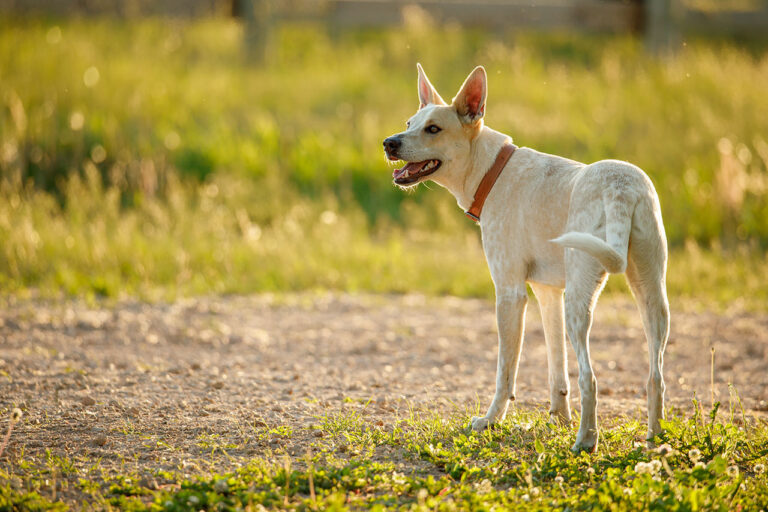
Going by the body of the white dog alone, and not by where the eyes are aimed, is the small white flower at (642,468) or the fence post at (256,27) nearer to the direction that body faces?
the fence post

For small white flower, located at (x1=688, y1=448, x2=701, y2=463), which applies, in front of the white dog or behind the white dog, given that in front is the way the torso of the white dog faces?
behind

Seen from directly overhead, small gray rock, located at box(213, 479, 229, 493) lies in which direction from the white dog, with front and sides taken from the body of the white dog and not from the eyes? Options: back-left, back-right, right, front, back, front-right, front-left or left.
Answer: left

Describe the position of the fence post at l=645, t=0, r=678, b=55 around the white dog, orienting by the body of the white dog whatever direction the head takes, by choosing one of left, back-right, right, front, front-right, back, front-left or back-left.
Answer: front-right

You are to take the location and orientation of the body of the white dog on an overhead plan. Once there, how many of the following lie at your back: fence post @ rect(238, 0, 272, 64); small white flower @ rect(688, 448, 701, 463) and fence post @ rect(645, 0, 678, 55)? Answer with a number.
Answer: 1

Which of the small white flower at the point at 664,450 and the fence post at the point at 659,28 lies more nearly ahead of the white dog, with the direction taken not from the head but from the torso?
the fence post

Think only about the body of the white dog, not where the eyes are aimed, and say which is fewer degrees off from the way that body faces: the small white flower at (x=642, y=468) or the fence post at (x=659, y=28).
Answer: the fence post

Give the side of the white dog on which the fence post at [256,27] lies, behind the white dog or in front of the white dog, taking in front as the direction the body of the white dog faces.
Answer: in front

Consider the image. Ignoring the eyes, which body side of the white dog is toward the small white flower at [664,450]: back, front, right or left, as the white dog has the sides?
back

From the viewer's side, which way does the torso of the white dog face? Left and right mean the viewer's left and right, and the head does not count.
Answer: facing away from the viewer and to the left of the viewer
